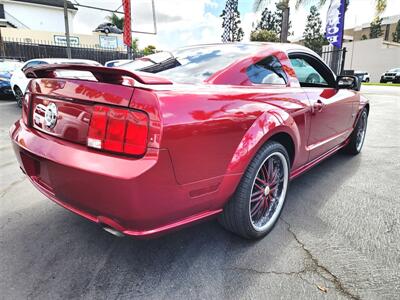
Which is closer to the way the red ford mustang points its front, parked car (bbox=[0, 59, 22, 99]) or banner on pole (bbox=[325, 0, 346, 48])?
the banner on pole

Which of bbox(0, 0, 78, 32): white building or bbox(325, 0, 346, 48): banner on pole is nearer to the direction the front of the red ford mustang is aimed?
the banner on pole

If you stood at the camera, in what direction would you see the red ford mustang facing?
facing away from the viewer and to the right of the viewer

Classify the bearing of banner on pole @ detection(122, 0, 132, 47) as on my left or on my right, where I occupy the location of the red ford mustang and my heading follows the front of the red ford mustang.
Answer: on my left

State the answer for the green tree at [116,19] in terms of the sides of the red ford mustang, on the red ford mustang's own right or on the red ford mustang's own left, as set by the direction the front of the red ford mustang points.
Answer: on the red ford mustang's own left

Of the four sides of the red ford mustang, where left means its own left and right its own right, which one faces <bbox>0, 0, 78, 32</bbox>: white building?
left

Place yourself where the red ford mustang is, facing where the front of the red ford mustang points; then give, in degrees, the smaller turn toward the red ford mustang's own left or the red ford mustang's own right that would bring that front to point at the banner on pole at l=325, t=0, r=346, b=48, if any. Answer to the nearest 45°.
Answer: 0° — it already faces it

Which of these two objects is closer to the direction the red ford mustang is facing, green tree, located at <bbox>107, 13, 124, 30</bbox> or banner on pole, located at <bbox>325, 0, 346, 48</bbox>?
the banner on pole

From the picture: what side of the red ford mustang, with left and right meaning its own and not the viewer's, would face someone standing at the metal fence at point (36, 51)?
left

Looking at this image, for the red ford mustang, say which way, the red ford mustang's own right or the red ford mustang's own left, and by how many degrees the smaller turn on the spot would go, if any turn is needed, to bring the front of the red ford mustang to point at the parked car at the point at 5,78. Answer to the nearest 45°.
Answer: approximately 90° to the red ford mustang's own left
